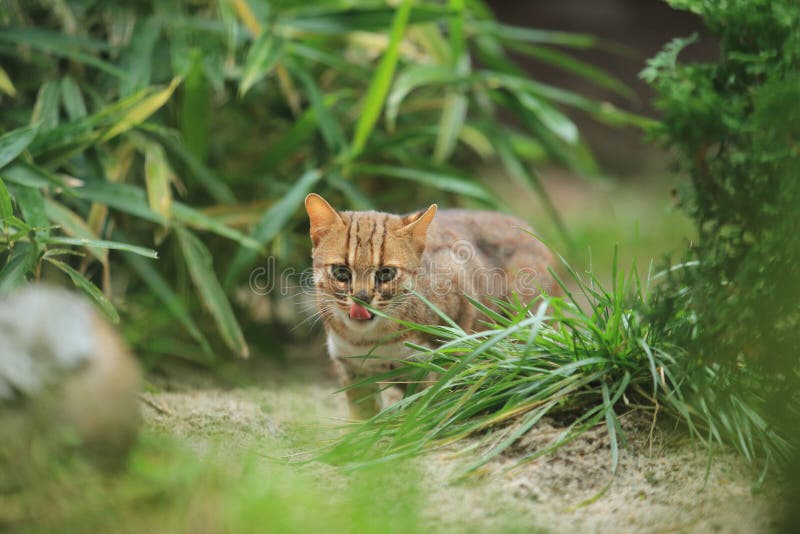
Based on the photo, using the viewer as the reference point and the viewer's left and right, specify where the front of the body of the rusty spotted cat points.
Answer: facing the viewer and to the left of the viewer
